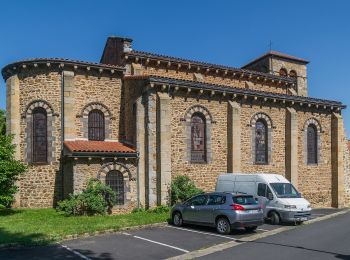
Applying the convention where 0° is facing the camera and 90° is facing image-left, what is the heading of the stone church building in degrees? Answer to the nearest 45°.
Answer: approximately 225°

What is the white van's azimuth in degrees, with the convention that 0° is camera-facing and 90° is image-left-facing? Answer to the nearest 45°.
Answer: approximately 315°

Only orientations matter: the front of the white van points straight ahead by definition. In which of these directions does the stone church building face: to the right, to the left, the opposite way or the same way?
to the left

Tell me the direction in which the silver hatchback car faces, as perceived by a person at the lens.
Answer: facing away from the viewer and to the left of the viewer

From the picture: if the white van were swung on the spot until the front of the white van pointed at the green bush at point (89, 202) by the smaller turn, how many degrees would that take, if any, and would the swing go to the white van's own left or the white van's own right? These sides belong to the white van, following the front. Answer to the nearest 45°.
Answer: approximately 135° to the white van's own right

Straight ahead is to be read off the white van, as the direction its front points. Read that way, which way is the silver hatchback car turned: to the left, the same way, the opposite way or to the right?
the opposite way

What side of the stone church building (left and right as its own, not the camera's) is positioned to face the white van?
right

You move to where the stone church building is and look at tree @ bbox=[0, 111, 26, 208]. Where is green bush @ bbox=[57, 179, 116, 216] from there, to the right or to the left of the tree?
left
